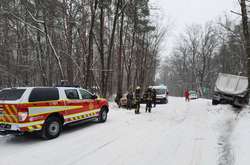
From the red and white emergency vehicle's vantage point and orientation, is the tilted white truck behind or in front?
in front
